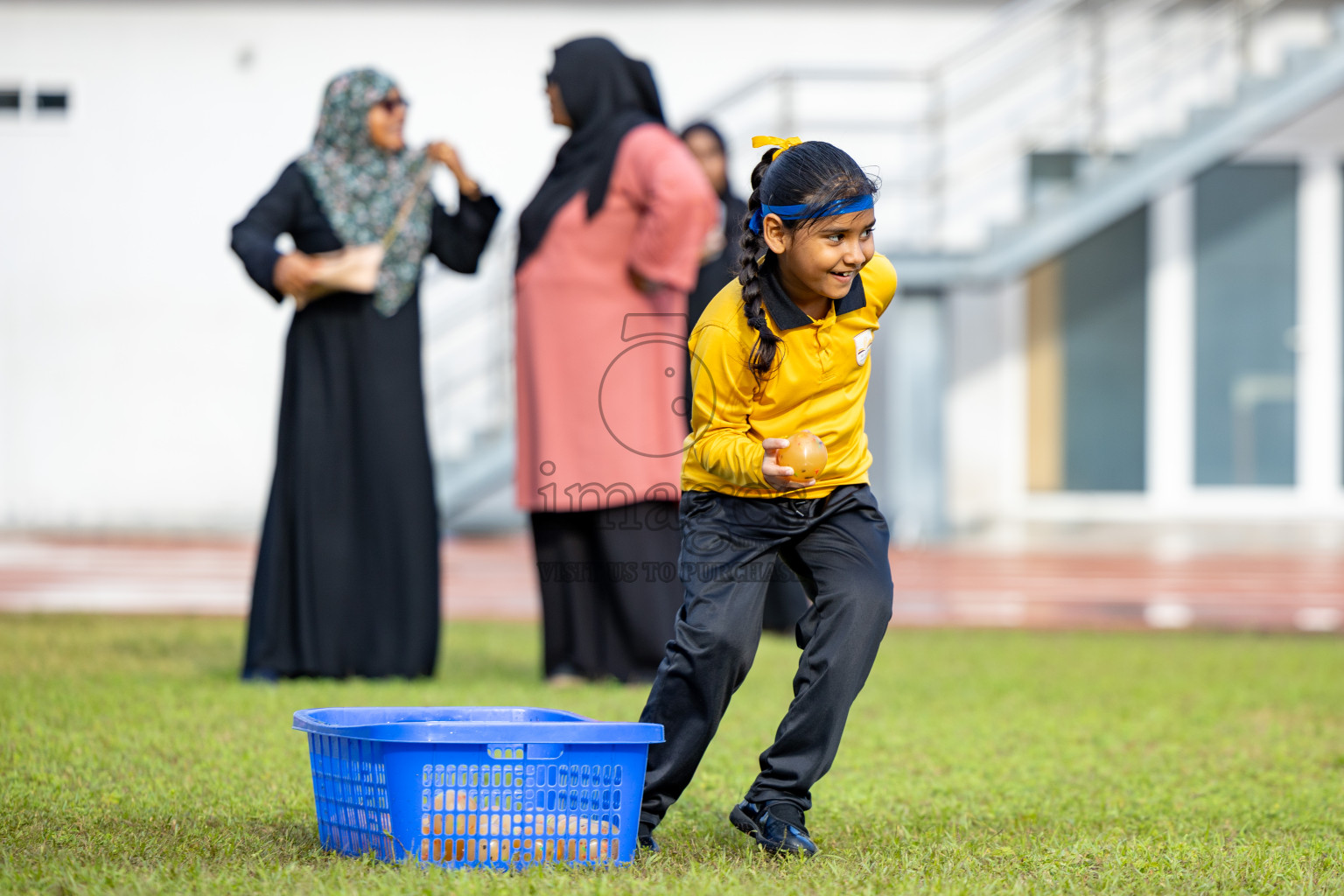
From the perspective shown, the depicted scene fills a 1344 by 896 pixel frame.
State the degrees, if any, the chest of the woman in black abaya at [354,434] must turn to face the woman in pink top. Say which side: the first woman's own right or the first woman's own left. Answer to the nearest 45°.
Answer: approximately 45° to the first woman's own left

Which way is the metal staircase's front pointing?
to the viewer's left

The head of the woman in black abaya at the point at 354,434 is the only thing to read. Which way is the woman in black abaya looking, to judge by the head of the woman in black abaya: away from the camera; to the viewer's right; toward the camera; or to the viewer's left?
to the viewer's right

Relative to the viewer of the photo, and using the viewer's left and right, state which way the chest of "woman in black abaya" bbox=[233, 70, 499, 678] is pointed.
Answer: facing the viewer and to the right of the viewer

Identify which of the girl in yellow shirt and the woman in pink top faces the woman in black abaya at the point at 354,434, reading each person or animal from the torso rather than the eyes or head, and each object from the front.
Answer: the woman in pink top

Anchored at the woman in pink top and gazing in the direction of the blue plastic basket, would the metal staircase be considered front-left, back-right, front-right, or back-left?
back-left

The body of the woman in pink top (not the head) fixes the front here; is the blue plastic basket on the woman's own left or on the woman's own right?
on the woman's own left

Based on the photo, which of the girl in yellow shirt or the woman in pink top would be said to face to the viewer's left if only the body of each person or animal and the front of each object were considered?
the woman in pink top
